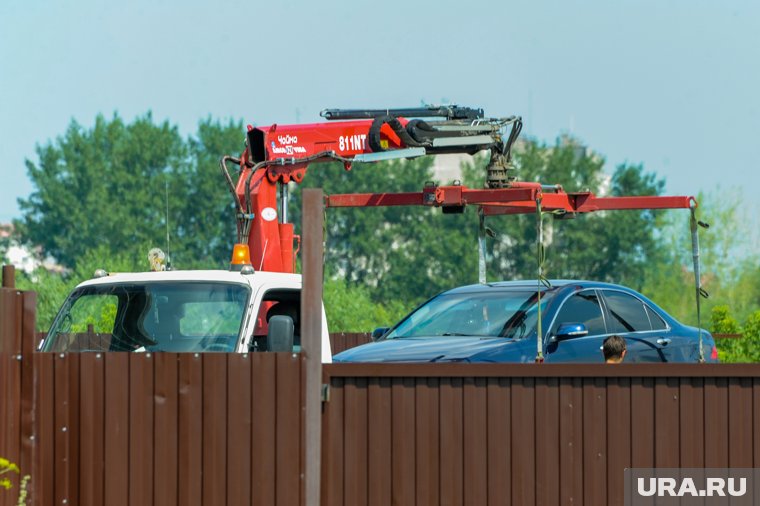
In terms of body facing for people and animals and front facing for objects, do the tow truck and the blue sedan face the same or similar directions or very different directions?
same or similar directions

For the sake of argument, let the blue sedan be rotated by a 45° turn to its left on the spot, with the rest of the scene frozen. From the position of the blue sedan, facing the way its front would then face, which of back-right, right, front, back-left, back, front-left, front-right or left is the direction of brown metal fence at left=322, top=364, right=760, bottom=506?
front

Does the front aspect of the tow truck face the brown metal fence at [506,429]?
no

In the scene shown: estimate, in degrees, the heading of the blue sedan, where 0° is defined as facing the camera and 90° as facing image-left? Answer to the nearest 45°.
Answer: approximately 45°

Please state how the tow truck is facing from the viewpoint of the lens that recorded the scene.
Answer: facing the viewer and to the left of the viewer
